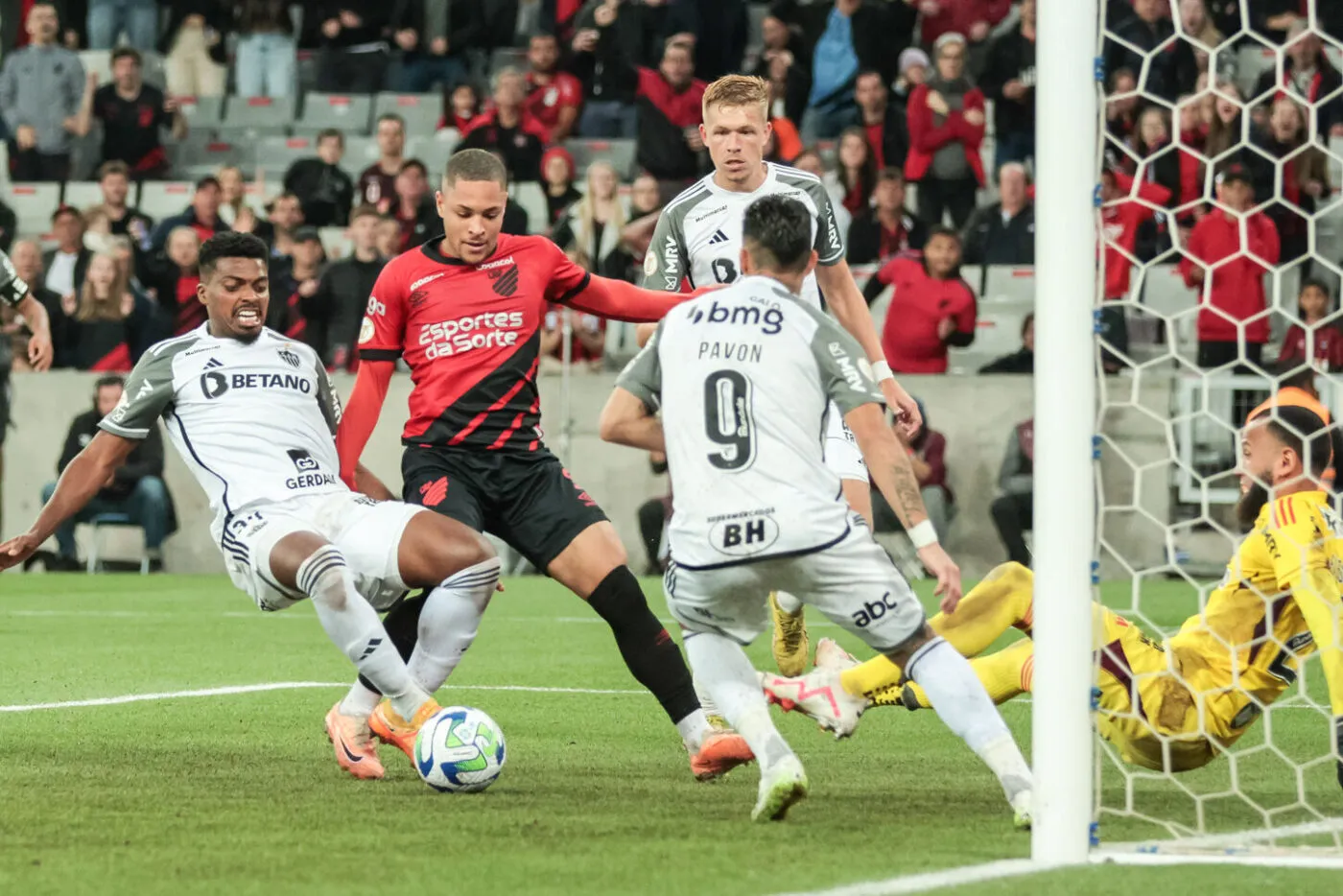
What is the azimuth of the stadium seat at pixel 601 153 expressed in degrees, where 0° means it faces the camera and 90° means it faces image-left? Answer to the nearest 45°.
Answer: approximately 0°

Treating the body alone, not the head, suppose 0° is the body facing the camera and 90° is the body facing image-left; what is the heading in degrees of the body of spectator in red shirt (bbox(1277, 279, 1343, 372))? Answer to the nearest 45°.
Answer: approximately 0°

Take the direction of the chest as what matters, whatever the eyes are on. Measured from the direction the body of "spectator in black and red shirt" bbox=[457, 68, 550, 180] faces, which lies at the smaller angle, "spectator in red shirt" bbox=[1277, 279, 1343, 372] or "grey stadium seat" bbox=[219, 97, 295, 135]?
the spectator in red shirt

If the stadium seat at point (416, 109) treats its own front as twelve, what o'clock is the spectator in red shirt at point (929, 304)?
The spectator in red shirt is roughly at 11 o'clock from the stadium seat.
